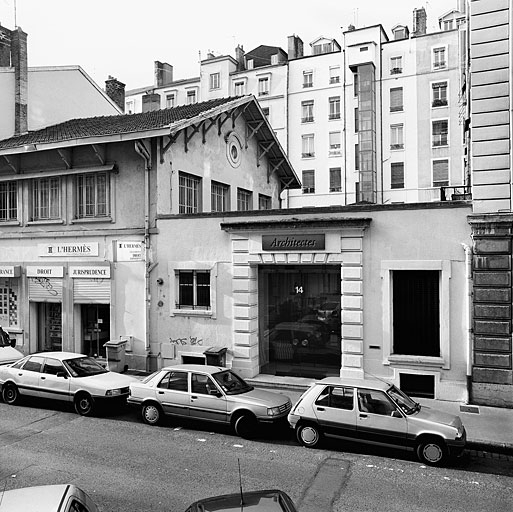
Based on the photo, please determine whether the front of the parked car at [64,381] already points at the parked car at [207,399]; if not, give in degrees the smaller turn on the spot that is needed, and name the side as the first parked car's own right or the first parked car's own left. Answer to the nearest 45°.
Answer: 0° — it already faces it

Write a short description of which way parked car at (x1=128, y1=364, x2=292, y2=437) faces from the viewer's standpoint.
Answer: facing the viewer and to the right of the viewer

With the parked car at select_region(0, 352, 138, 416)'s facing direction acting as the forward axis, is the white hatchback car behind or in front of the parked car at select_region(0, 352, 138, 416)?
in front

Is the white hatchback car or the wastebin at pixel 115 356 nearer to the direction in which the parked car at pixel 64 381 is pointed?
the white hatchback car

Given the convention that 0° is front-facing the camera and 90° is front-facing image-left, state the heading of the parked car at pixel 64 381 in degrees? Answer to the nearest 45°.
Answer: approximately 315°

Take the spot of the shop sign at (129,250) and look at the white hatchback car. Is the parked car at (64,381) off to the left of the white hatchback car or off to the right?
right

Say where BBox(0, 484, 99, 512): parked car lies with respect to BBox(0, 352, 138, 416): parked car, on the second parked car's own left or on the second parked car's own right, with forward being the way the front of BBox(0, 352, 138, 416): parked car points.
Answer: on the second parked car's own right

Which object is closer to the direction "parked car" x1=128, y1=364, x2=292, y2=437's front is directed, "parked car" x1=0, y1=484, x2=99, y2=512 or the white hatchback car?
the white hatchback car

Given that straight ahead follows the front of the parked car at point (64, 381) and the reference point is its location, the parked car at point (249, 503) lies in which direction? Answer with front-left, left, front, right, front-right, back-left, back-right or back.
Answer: front-right

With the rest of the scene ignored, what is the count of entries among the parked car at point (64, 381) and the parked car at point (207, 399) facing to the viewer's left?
0

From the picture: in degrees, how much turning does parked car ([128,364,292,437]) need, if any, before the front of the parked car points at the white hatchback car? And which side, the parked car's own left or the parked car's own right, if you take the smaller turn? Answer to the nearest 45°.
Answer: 0° — it already faces it

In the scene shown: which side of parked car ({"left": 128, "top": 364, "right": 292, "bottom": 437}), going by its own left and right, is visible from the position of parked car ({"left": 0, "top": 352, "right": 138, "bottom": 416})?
back
